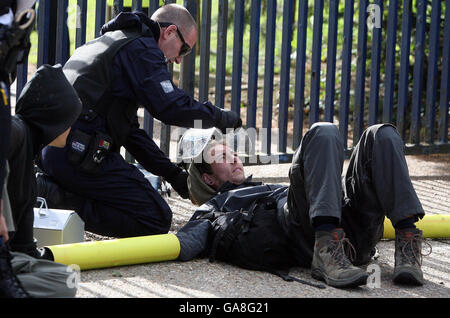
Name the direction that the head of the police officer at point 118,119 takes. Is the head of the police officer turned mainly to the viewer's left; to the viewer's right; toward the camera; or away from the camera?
to the viewer's right

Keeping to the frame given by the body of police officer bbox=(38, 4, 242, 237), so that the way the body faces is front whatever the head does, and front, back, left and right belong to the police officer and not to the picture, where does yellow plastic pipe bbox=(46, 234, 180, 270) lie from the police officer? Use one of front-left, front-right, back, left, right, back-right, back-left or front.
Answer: right

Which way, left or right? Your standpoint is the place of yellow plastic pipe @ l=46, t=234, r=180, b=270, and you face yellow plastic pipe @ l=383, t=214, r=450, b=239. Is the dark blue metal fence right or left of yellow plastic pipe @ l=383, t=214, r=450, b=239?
left

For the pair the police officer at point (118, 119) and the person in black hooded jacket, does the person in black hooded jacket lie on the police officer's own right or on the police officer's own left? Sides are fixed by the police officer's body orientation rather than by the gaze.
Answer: on the police officer's own right

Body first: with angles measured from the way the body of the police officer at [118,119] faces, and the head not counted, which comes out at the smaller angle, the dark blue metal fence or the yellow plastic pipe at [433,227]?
the yellow plastic pipe

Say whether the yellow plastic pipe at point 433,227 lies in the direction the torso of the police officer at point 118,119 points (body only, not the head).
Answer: yes

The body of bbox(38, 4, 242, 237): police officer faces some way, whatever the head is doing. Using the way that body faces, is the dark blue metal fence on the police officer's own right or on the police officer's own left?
on the police officer's own left

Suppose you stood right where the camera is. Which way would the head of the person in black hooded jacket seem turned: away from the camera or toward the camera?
away from the camera

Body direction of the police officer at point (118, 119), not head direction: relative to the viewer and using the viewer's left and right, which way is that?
facing to the right of the viewer

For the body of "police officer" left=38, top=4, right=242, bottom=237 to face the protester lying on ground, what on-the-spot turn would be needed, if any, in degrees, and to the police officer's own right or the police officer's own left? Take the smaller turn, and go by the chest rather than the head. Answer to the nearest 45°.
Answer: approximately 45° to the police officer's own right

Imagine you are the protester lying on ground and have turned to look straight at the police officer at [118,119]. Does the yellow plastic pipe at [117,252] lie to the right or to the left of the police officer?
left
